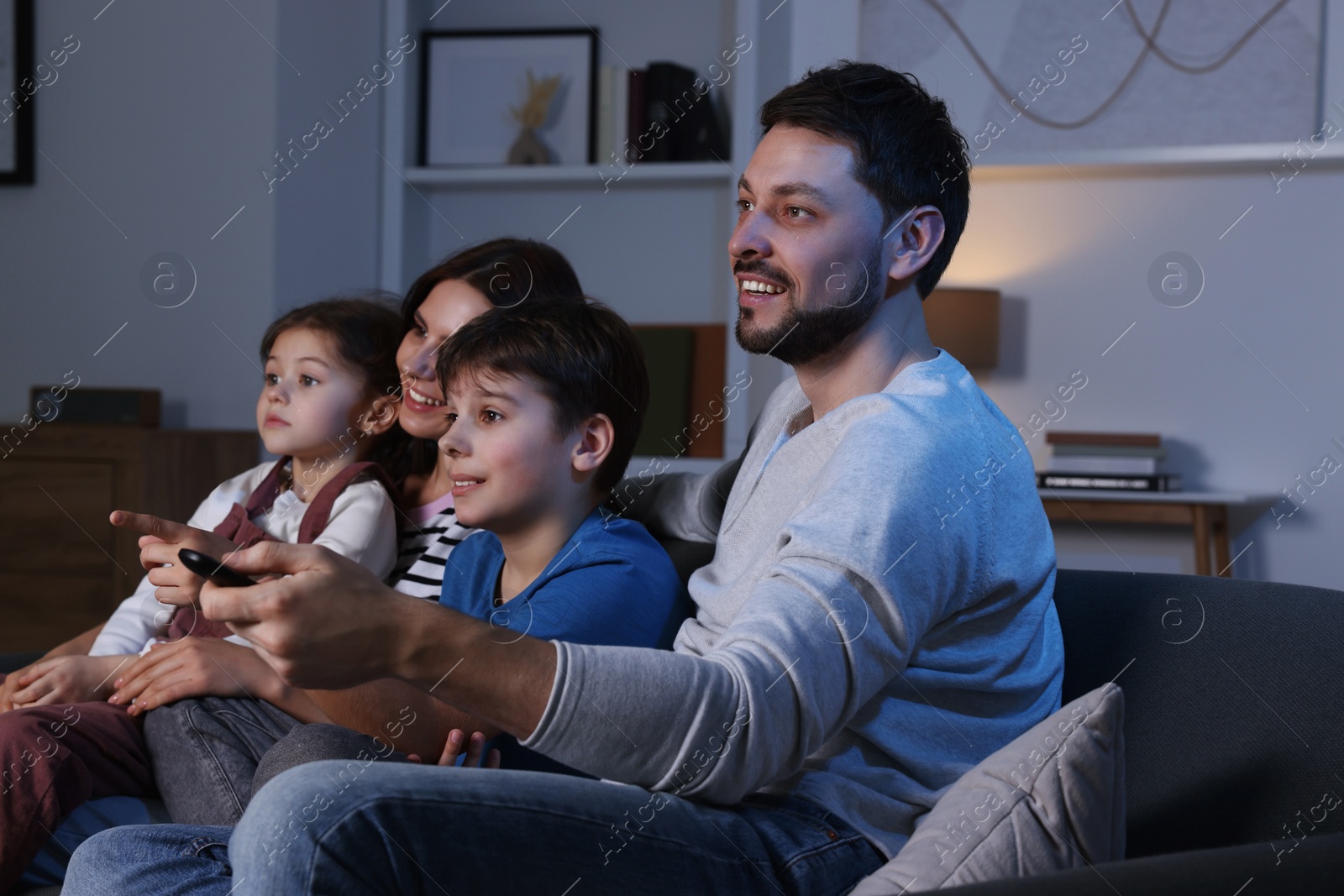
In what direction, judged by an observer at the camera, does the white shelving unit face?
facing the viewer

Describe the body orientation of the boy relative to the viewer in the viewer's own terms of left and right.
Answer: facing the viewer and to the left of the viewer

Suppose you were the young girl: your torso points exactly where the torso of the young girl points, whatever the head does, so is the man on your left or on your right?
on your left

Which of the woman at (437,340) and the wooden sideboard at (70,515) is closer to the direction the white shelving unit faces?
the woman

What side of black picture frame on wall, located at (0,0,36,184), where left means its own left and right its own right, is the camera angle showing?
front

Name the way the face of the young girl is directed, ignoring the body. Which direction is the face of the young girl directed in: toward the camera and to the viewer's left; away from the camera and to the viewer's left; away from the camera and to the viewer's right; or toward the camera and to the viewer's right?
toward the camera and to the viewer's left

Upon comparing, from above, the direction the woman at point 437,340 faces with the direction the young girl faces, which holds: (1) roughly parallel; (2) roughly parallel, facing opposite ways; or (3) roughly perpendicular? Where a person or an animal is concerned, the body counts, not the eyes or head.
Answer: roughly parallel

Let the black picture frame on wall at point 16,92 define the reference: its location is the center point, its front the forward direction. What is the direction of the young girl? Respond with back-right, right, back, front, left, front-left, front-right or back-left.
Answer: front

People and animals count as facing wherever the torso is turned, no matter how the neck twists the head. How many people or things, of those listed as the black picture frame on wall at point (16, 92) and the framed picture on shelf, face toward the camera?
2

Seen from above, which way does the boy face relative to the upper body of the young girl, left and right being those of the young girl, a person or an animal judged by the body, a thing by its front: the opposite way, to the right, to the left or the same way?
the same way

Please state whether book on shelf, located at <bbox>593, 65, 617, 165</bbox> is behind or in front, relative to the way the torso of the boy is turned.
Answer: behind

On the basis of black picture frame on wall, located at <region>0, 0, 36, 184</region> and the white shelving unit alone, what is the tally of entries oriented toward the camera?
2
